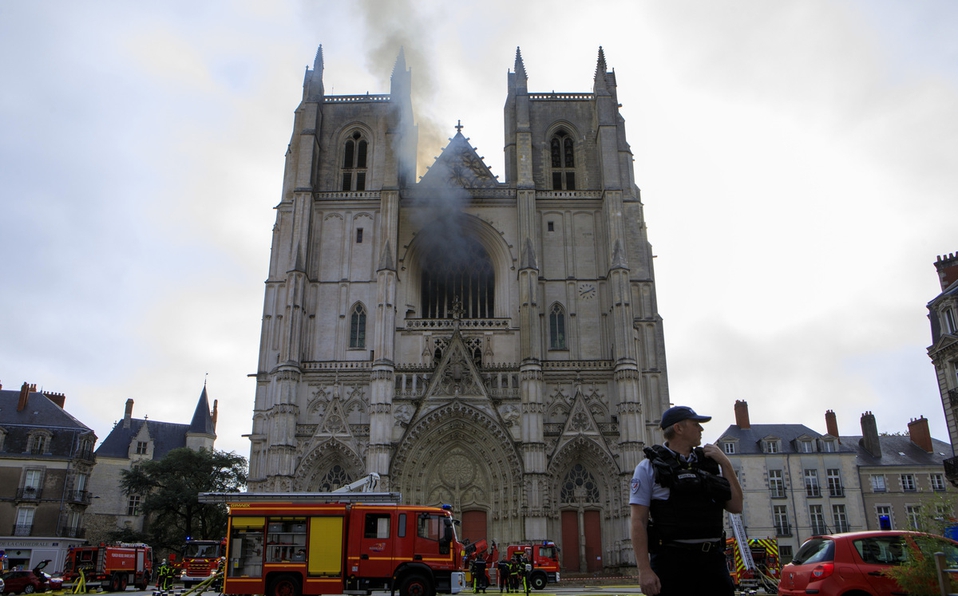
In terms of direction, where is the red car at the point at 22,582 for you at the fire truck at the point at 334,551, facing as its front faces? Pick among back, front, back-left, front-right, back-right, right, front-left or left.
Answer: back-left

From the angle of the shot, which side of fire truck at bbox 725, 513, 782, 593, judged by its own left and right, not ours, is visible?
back

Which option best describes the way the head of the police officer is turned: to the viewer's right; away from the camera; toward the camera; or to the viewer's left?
to the viewer's right

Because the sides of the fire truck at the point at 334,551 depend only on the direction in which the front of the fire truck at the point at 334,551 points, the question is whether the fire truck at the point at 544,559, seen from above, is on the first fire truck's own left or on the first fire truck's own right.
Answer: on the first fire truck's own left

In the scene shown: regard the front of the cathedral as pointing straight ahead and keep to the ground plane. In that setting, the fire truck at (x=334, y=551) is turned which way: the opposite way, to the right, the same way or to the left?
to the left

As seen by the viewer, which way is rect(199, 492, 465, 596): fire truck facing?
to the viewer's right

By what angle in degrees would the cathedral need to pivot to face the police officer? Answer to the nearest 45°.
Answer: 0° — it already faces them
